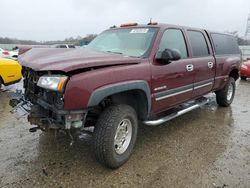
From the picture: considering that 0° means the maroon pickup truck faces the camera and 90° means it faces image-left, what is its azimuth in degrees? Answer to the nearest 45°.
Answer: approximately 45°

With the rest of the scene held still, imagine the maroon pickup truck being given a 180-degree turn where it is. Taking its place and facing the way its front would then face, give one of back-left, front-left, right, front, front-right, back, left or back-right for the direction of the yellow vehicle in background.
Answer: left
